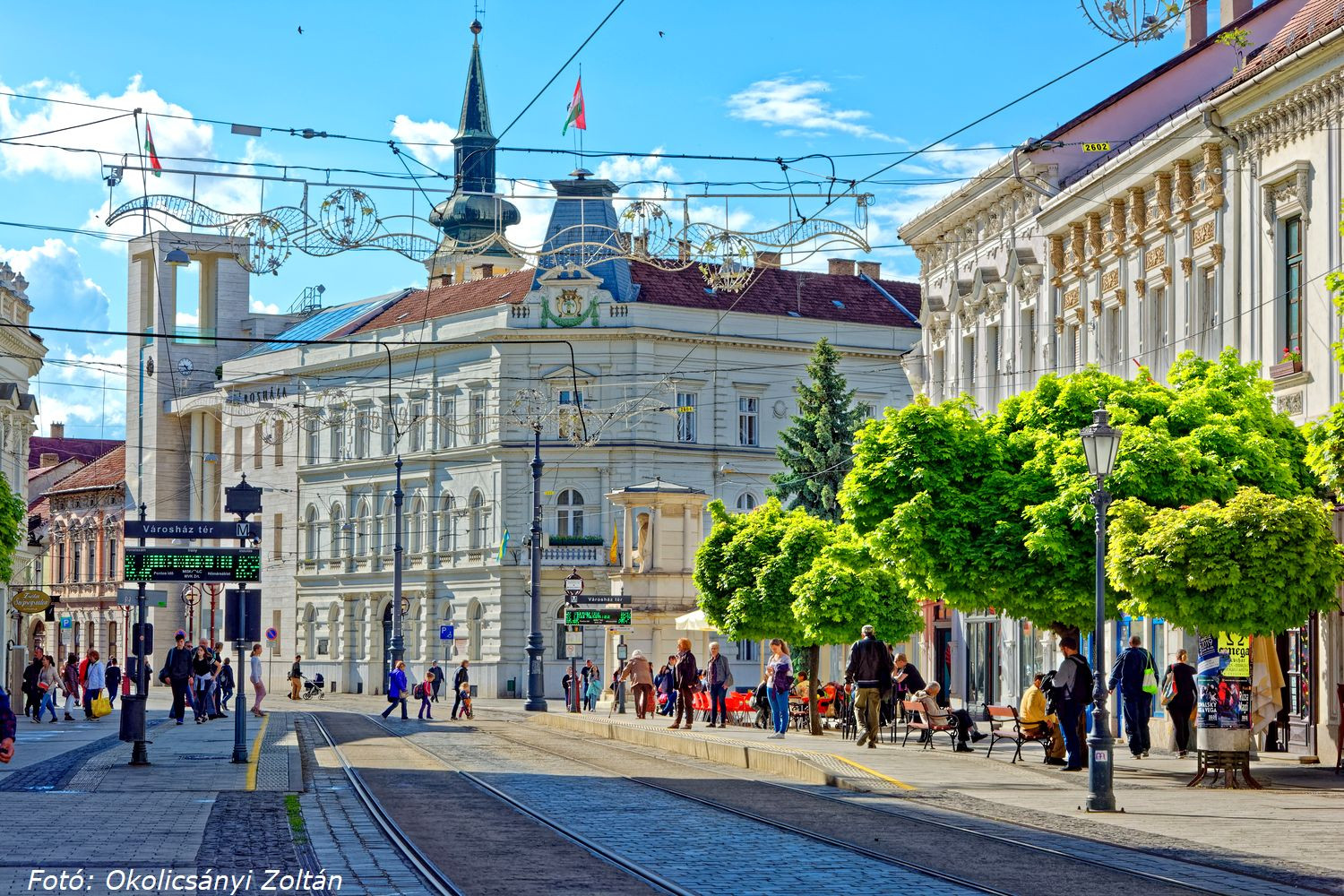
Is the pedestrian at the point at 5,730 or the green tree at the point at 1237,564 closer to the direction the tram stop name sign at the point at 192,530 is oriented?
the pedestrian

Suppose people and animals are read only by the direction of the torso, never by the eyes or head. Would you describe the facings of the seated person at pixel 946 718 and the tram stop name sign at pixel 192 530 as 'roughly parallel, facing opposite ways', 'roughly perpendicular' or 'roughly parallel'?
roughly perpendicular

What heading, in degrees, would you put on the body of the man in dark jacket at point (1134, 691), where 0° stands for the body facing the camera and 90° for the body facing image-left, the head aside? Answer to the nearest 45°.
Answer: approximately 180°

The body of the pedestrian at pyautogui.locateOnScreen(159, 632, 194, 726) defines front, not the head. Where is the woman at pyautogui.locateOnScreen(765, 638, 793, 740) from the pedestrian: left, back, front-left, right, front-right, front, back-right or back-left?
front-left

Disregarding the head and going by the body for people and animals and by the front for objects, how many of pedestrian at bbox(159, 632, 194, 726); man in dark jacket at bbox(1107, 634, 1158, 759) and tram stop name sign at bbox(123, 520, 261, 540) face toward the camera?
2

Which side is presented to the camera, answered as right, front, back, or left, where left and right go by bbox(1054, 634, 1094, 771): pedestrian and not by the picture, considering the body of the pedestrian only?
left

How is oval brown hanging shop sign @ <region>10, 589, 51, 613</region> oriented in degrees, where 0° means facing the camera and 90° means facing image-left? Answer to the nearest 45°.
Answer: approximately 0°

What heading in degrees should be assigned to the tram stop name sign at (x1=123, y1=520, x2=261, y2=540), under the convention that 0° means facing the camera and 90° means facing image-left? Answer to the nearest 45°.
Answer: approximately 0°
